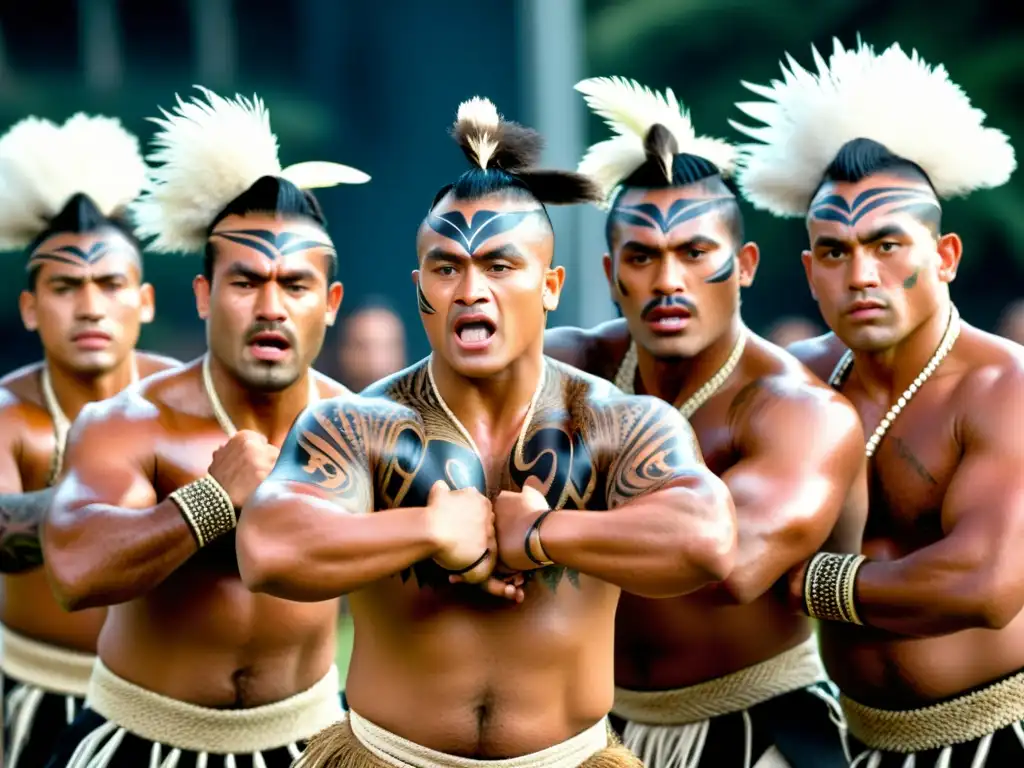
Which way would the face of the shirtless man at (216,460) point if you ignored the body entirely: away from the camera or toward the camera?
toward the camera

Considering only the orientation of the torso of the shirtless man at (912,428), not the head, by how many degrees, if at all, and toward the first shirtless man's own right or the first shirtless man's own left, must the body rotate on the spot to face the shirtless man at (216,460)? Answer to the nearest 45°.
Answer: approximately 45° to the first shirtless man's own right

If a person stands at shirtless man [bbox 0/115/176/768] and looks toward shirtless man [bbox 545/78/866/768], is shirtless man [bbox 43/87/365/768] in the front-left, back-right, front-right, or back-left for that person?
front-right

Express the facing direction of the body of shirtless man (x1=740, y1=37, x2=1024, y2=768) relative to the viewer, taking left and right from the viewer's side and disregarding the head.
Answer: facing the viewer and to the left of the viewer

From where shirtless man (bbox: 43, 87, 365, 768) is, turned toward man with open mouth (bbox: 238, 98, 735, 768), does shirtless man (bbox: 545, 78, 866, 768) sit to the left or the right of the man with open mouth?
left

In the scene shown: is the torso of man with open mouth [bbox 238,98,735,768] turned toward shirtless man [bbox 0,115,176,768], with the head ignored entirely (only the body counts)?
no

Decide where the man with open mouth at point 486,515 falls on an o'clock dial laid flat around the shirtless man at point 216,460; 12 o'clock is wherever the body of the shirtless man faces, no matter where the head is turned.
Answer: The man with open mouth is roughly at 11 o'clock from the shirtless man.

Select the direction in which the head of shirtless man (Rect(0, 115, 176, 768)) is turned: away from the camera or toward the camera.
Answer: toward the camera

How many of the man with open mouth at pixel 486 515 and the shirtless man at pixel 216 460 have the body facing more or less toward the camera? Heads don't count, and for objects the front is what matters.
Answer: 2

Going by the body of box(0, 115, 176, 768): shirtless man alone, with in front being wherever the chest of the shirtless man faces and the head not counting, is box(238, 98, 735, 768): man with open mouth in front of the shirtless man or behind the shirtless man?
in front

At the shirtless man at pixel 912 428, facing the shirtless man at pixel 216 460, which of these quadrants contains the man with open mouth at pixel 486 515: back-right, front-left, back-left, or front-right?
front-left

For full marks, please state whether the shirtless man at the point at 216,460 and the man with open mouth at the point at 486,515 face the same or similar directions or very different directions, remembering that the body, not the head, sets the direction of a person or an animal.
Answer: same or similar directions

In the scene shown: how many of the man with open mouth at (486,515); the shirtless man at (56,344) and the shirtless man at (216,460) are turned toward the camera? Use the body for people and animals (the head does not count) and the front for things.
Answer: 3

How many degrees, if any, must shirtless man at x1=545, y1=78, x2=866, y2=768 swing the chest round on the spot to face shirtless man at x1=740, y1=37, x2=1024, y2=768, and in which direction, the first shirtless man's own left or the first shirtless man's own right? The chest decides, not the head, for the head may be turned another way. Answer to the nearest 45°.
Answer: approximately 135° to the first shirtless man's own left

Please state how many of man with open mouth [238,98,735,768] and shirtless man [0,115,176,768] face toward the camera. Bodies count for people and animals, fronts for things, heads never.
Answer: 2

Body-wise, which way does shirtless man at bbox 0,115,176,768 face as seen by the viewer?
toward the camera

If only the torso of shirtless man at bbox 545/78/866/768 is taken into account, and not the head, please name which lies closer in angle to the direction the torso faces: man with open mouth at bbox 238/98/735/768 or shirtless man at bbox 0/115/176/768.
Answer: the man with open mouth

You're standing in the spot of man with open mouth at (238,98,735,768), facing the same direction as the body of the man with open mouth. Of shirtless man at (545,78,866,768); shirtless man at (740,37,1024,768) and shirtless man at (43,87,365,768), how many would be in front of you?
0

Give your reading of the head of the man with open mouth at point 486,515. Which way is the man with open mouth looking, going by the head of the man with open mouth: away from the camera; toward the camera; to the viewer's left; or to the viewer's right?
toward the camera

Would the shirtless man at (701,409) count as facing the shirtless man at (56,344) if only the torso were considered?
no

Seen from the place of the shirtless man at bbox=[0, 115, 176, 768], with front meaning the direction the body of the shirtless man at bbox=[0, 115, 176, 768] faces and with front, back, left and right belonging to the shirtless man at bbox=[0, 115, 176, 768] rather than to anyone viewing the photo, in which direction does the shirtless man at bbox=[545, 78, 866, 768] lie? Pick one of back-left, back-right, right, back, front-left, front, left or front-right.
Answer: front-left

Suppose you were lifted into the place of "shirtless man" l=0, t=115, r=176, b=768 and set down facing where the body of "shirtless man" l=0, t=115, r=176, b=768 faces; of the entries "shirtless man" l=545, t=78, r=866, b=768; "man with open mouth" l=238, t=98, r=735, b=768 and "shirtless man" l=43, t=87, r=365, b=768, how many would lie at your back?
0

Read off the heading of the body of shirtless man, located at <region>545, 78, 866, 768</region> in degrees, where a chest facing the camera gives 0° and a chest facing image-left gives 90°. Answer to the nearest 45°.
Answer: approximately 45°
